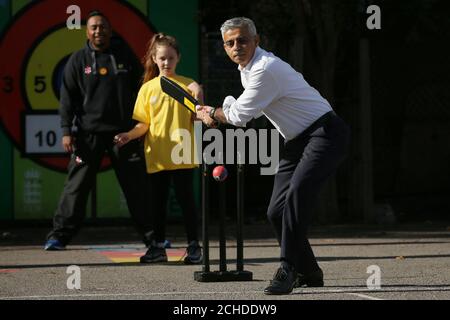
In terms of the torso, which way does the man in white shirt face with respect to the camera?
to the viewer's left

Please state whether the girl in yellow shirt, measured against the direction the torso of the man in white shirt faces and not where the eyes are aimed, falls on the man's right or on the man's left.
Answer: on the man's right

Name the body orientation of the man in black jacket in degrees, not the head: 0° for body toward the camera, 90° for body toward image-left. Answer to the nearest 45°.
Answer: approximately 0°

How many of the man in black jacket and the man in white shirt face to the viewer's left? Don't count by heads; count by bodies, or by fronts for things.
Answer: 1

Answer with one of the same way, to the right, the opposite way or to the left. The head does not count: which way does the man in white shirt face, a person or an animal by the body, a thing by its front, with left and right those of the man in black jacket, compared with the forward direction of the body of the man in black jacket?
to the right

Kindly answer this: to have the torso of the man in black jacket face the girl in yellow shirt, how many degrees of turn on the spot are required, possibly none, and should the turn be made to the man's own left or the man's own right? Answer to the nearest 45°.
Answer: approximately 45° to the man's own left
